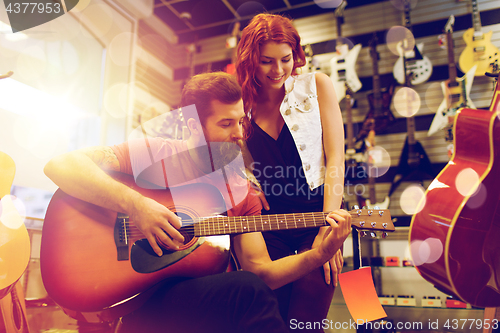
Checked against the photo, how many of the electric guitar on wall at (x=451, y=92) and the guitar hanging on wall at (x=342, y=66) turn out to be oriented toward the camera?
2

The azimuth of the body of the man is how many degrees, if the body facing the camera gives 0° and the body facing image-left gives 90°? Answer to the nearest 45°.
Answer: approximately 315°

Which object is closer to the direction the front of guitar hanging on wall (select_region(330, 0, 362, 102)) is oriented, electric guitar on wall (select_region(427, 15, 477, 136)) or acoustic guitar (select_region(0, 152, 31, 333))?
the acoustic guitar

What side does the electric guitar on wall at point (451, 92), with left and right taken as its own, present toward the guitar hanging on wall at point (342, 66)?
right
